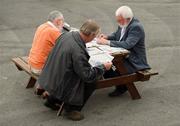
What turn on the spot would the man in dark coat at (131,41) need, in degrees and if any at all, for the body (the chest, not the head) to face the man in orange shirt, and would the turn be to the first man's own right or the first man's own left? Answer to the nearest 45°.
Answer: approximately 45° to the first man's own right

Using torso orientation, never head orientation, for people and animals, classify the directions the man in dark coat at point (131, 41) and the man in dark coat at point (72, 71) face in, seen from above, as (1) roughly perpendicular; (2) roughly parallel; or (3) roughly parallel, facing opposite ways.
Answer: roughly parallel, facing opposite ways

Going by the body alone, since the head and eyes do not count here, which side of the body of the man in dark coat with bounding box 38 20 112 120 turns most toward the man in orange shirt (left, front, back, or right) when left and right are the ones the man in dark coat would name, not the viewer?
left

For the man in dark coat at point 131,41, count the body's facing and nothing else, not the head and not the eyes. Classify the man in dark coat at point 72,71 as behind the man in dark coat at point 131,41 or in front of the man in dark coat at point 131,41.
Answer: in front

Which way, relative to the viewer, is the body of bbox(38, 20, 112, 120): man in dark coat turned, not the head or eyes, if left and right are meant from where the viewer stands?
facing away from the viewer and to the right of the viewer

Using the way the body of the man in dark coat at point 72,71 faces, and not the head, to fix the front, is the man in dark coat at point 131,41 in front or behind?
in front

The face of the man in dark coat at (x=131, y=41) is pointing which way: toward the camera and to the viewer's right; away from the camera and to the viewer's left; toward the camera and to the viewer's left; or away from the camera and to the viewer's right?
toward the camera and to the viewer's left

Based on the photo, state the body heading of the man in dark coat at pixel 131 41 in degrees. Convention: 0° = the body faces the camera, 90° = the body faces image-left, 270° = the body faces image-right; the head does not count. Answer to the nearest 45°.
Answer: approximately 45°
